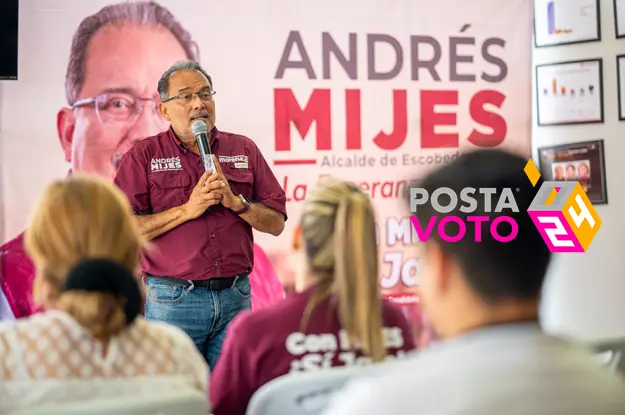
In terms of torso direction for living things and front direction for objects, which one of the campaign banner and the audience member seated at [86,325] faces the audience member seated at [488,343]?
the campaign banner

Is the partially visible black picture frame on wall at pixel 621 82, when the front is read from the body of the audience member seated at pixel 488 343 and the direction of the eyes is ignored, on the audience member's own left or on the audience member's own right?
on the audience member's own right

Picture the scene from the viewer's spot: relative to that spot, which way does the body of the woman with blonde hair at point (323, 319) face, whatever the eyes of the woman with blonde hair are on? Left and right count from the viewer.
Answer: facing away from the viewer and to the left of the viewer

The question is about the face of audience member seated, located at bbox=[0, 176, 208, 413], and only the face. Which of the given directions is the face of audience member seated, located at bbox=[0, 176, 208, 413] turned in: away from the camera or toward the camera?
away from the camera

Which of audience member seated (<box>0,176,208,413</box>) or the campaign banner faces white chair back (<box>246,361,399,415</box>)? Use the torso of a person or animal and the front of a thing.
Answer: the campaign banner

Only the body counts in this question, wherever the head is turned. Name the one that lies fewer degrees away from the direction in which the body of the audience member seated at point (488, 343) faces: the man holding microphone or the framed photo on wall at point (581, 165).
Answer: the man holding microphone

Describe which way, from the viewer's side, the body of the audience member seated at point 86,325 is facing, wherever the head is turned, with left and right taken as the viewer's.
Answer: facing away from the viewer

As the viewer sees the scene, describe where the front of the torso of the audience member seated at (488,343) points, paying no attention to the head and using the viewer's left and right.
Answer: facing away from the viewer and to the left of the viewer
